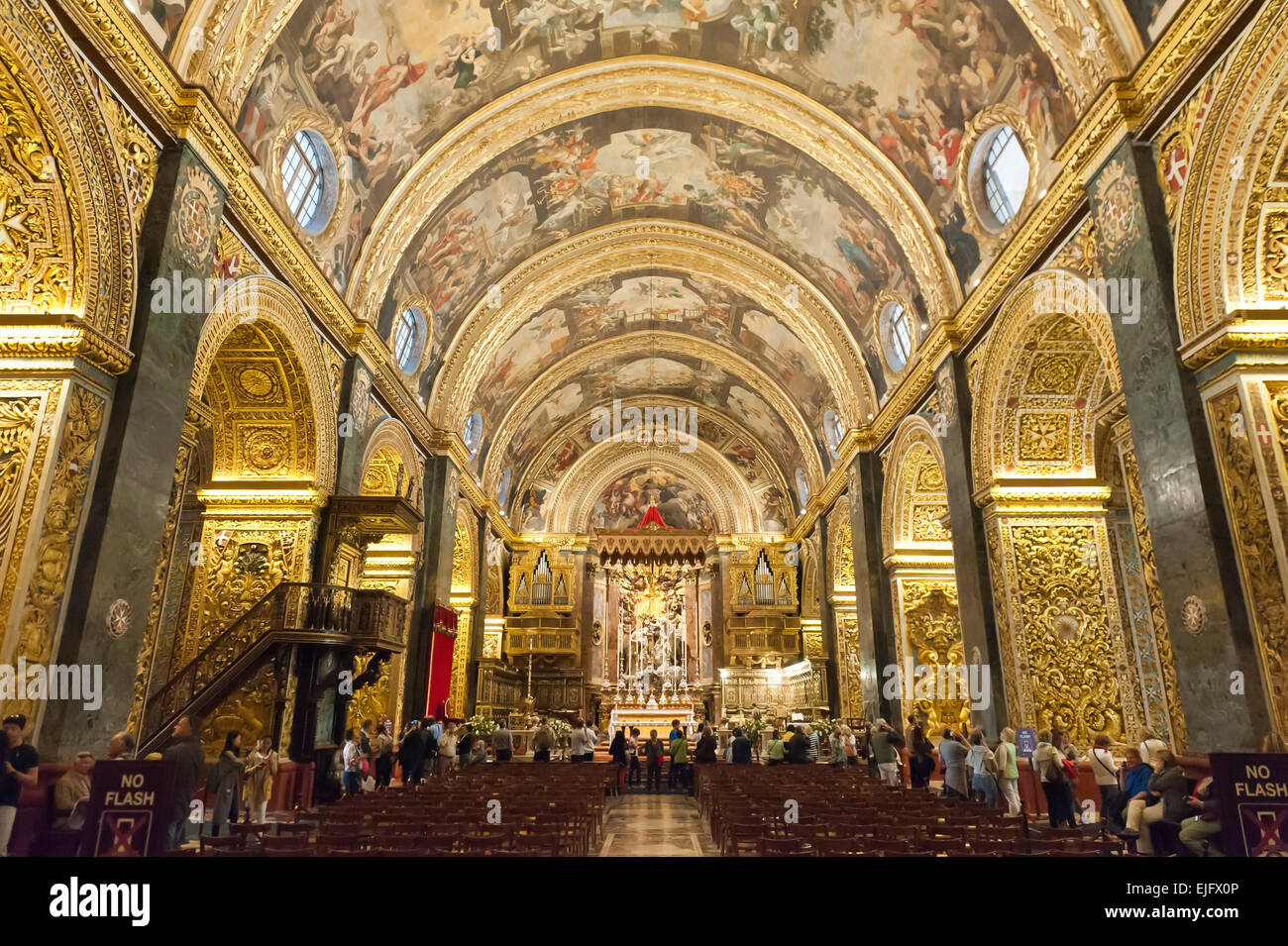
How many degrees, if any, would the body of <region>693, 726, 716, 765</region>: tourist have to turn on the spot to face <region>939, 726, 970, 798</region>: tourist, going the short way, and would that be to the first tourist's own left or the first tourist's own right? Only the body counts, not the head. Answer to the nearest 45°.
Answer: approximately 135° to the first tourist's own right

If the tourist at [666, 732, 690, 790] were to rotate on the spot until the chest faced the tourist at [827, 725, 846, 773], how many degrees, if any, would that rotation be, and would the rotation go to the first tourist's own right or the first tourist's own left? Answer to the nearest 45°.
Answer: approximately 90° to the first tourist's own right

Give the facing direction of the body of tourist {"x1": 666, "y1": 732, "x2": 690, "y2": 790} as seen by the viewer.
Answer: away from the camera

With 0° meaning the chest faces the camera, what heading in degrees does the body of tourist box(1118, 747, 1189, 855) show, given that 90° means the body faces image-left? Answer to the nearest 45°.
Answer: approximately 90°

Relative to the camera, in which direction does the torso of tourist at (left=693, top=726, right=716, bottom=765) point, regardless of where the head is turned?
away from the camera
